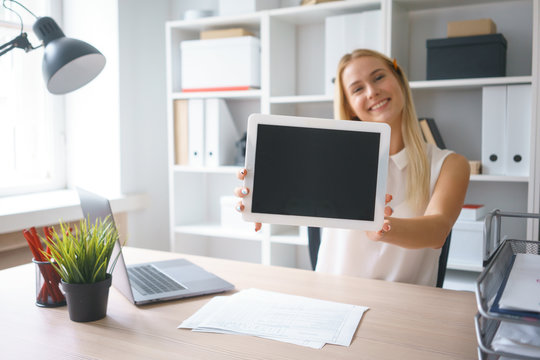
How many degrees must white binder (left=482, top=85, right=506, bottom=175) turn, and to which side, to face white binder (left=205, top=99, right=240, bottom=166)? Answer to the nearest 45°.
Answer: approximately 90° to its right

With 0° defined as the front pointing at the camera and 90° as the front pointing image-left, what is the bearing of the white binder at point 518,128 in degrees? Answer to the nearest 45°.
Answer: approximately 0°

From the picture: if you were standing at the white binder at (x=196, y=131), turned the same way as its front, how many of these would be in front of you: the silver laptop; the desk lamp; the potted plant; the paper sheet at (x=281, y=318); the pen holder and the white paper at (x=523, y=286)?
6

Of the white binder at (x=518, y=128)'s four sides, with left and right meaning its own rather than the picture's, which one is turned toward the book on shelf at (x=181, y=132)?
right

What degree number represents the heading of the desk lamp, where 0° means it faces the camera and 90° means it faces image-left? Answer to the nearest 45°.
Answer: approximately 315°

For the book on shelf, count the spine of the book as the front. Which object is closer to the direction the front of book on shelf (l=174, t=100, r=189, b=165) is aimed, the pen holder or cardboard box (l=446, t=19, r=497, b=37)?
the pen holder

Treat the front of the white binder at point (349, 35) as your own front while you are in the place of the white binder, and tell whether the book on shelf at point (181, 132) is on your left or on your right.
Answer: on your right

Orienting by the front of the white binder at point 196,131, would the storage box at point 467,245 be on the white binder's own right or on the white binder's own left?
on the white binder's own left

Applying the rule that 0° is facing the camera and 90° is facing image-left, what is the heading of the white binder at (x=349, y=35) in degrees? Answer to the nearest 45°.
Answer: approximately 0°

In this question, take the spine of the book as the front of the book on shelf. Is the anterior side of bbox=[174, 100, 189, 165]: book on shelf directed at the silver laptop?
yes

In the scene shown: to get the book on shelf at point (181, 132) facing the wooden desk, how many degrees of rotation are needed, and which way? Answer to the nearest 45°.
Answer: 0° — it already faces it

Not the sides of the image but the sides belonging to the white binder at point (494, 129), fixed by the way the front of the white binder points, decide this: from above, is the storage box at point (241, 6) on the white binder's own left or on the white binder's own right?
on the white binder's own right
